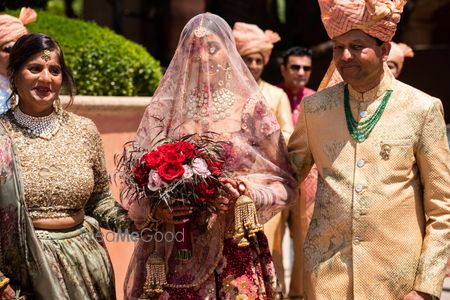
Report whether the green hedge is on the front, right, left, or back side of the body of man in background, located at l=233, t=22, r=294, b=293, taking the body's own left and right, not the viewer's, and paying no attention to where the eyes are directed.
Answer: right

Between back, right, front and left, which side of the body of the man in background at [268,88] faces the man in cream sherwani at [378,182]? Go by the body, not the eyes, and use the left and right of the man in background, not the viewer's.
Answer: front

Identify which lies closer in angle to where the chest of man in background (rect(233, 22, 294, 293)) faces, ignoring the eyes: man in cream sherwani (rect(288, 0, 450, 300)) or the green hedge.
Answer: the man in cream sherwani

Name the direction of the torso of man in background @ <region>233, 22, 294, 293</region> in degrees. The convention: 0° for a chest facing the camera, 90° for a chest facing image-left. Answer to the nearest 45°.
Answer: approximately 0°
